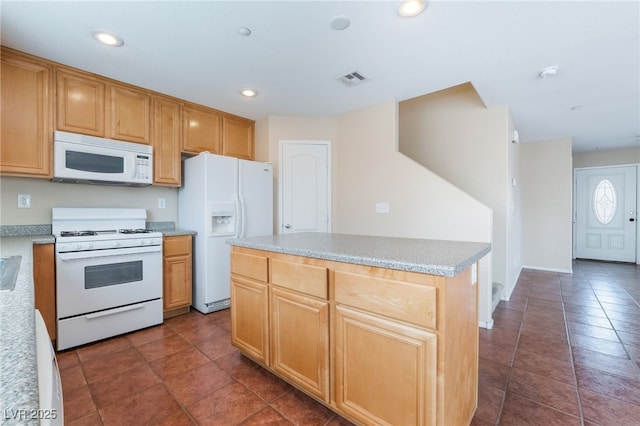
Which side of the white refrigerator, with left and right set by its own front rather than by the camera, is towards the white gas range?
right

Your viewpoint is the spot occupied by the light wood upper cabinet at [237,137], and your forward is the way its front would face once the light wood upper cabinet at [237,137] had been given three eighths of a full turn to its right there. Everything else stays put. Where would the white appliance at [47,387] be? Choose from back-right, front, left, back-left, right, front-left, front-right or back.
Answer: left

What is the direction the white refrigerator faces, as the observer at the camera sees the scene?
facing the viewer and to the right of the viewer

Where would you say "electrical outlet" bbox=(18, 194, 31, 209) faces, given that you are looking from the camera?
facing the viewer

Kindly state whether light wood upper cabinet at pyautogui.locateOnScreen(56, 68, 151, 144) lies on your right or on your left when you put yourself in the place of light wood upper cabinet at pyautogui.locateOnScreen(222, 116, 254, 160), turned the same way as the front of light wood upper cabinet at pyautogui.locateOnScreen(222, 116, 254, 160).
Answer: on your right

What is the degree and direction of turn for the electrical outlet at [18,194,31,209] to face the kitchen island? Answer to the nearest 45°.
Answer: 0° — it already faces it

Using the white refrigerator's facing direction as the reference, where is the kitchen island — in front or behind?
in front

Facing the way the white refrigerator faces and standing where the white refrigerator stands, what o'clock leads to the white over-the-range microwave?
The white over-the-range microwave is roughly at 4 o'clock from the white refrigerator.

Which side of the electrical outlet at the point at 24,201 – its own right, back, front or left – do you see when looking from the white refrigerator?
left
